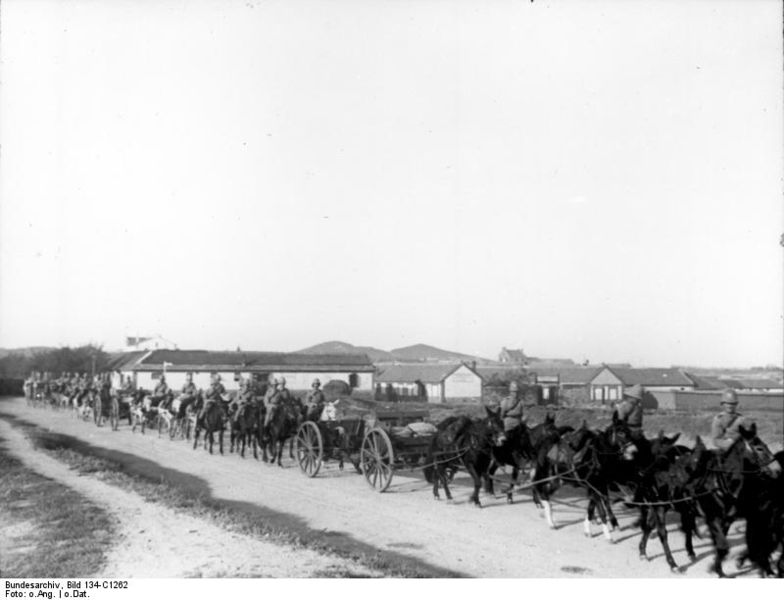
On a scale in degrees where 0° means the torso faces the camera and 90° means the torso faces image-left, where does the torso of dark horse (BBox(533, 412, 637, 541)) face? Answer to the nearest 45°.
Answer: approximately 315°

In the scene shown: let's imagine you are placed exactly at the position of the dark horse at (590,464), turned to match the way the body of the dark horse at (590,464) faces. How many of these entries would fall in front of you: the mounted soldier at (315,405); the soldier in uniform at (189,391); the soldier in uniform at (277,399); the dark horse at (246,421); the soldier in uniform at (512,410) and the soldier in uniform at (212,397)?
0

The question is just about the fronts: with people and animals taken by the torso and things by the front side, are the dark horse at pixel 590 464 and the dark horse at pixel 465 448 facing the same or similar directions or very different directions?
same or similar directions

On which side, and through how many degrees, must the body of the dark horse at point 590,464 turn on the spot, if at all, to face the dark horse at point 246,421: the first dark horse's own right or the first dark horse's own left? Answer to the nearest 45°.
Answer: approximately 180°

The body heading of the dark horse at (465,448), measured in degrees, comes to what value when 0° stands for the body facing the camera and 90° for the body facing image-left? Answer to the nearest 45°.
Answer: approximately 315°

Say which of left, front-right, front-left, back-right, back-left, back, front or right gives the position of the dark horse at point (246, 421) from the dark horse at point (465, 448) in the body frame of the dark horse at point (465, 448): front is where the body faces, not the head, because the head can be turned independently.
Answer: back

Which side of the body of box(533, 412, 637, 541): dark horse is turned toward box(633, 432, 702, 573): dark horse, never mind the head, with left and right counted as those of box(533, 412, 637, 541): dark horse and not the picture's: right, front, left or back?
front

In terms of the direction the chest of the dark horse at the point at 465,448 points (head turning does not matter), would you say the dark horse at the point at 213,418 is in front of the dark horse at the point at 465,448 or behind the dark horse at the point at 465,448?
behind

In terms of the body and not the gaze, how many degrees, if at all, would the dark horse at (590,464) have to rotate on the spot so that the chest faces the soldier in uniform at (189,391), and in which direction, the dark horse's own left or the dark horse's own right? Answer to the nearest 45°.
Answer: approximately 180°

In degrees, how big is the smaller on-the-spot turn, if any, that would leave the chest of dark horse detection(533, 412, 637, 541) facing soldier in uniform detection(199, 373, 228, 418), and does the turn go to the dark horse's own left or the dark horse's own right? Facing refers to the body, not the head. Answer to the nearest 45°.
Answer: approximately 180°

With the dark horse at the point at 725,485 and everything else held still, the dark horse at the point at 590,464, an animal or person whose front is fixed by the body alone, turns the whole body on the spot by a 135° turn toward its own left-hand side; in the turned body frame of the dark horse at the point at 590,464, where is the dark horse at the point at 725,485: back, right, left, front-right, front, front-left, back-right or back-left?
back-right

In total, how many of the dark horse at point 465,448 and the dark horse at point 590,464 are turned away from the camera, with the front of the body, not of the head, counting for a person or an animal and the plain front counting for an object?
0

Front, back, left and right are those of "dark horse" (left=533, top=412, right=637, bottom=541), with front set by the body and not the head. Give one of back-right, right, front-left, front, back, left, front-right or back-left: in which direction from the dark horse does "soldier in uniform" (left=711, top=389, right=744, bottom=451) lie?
front-left

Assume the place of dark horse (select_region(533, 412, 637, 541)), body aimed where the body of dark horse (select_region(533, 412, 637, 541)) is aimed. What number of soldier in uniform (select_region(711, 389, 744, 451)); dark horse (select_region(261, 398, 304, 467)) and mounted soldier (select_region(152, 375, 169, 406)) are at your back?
2

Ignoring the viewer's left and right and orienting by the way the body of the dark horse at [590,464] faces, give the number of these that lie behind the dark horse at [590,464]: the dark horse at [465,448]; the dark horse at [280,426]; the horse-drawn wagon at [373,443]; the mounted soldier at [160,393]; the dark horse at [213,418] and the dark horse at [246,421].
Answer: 6

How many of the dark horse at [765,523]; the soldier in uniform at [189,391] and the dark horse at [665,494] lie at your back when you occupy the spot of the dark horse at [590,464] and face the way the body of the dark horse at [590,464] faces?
1

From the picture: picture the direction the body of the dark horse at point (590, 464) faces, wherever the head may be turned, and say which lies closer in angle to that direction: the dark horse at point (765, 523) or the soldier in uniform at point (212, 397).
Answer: the dark horse

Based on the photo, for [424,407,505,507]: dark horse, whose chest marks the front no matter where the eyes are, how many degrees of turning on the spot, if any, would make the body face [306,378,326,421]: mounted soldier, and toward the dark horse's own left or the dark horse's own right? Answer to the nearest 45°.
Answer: approximately 180°

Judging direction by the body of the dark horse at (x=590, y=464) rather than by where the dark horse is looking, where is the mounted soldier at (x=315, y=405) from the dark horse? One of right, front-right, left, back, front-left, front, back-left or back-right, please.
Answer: back

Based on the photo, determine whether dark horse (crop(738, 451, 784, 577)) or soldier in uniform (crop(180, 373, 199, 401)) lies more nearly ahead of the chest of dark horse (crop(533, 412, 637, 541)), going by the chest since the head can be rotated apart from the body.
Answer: the dark horse
